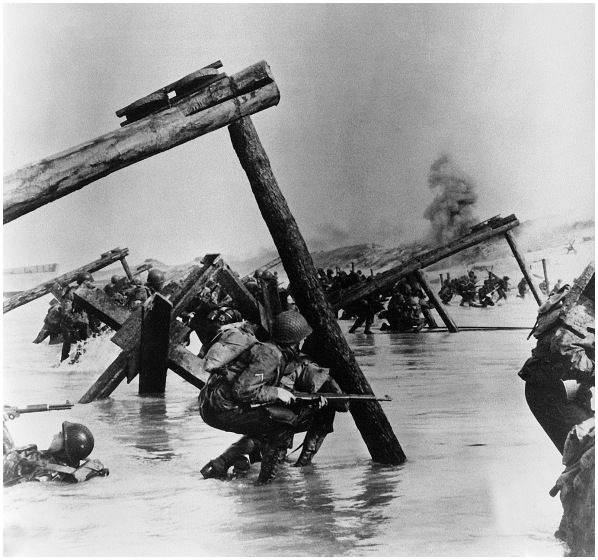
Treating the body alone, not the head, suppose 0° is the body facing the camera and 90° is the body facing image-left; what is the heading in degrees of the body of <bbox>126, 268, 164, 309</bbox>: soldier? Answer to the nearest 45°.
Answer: approximately 225°

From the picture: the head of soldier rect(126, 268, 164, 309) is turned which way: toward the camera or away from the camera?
away from the camera

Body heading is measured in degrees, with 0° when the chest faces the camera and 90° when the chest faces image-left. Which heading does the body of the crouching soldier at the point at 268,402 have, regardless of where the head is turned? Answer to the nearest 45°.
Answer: approximately 270°

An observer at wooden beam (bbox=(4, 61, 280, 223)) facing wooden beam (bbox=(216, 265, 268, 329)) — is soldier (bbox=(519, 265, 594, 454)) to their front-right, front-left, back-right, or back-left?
front-right

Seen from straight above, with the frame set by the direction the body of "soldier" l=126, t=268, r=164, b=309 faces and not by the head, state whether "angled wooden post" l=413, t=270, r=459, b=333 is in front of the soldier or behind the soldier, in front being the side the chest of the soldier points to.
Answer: in front
